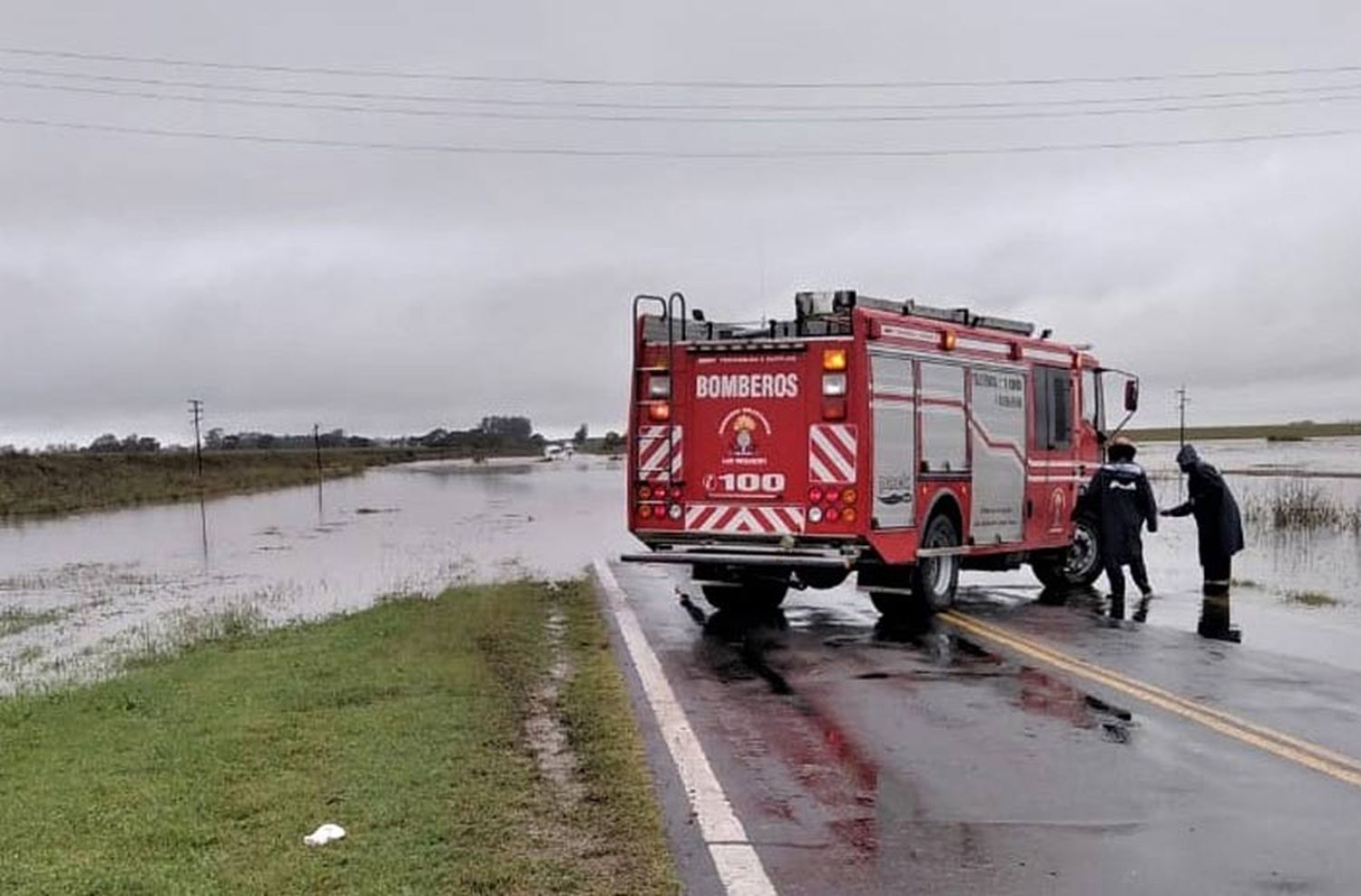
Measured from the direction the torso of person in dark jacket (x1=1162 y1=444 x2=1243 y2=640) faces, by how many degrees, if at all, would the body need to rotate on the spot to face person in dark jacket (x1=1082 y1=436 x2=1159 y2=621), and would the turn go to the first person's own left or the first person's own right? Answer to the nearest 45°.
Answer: approximately 45° to the first person's own left

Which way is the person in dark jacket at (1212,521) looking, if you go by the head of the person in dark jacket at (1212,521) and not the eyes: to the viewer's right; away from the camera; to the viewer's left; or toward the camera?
to the viewer's left

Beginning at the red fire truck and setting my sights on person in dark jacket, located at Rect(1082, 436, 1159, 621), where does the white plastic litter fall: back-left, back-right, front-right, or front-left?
back-right

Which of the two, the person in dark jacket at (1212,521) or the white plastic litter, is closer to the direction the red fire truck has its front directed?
the person in dark jacket

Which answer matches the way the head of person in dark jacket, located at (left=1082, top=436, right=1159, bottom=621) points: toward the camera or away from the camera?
away from the camera

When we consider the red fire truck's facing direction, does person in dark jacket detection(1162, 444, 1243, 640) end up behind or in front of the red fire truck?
in front

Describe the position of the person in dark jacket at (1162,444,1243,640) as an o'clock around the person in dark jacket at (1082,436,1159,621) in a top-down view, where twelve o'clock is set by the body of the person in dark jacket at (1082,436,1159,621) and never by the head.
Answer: the person in dark jacket at (1162,444,1243,640) is roughly at 2 o'clock from the person in dark jacket at (1082,436,1159,621).

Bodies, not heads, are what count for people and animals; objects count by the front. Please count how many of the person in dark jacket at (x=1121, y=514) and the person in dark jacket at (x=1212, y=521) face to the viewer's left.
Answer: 1

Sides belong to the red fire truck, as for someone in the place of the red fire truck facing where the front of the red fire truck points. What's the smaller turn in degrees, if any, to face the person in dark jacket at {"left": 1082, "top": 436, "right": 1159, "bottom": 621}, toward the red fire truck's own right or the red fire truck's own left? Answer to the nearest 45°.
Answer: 0° — it already faces them

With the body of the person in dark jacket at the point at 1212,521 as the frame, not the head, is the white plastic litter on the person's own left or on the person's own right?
on the person's own left

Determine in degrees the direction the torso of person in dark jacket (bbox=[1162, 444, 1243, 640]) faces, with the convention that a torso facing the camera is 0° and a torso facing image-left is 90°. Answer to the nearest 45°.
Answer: approximately 90°

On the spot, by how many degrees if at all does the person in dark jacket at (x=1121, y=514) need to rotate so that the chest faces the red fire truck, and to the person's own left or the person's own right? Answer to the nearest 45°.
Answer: approximately 135° to the person's own left

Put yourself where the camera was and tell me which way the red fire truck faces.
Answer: facing away from the viewer and to the right of the viewer

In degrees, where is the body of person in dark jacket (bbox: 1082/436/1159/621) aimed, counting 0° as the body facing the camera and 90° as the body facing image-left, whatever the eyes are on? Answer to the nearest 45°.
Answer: approximately 180°
